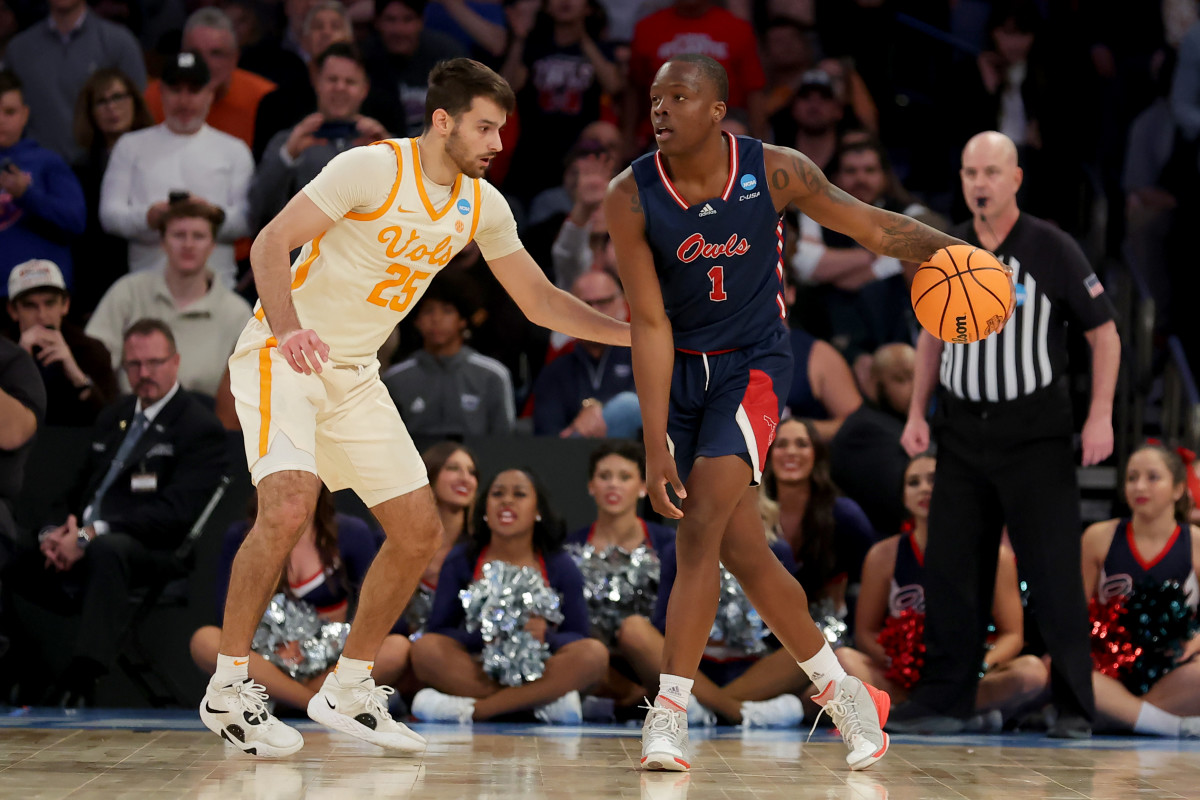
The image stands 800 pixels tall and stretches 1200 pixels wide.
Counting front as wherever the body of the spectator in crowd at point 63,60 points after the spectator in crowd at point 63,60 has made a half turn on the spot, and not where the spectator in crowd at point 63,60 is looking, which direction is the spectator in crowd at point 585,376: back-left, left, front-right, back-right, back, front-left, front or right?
back-right

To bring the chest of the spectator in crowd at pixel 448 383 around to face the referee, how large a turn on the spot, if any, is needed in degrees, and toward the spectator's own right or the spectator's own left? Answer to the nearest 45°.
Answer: approximately 45° to the spectator's own left

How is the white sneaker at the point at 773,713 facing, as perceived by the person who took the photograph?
facing to the right of the viewer

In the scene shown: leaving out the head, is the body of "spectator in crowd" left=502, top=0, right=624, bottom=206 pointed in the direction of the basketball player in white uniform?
yes

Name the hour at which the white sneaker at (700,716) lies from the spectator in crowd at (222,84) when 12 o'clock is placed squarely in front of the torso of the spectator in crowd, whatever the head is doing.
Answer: The white sneaker is roughly at 11 o'clock from the spectator in crowd.

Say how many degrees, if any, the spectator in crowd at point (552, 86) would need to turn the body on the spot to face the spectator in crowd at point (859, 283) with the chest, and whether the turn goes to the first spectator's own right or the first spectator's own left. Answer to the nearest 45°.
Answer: approximately 45° to the first spectator's own left

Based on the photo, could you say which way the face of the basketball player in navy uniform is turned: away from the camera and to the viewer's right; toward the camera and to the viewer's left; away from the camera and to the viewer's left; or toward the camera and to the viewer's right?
toward the camera and to the viewer's left

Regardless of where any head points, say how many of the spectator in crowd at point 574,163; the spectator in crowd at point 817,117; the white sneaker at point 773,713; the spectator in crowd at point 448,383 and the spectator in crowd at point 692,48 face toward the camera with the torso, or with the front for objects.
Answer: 4

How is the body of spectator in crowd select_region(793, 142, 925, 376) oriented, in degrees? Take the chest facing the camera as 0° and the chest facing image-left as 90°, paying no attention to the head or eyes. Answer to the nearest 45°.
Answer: approximately 0°

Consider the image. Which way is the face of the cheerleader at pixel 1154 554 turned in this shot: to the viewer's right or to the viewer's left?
to the viewer's left

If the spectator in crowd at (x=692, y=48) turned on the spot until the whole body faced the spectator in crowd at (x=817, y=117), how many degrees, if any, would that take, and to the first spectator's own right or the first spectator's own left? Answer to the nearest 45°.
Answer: approximately 45° to the first spectator's own left

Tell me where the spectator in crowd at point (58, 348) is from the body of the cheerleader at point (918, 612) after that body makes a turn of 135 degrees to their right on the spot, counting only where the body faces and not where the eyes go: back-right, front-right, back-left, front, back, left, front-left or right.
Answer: front-left

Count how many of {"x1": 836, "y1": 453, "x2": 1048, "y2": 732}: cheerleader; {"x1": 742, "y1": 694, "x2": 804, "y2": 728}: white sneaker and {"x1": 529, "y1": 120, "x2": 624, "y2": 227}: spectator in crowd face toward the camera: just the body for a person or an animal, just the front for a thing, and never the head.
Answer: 2
